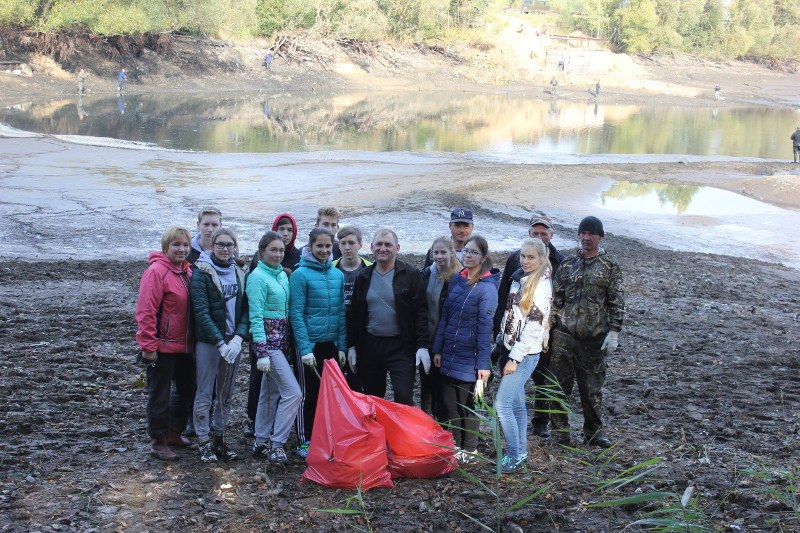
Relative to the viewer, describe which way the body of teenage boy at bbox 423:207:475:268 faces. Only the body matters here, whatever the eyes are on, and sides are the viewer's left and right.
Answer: facing the viewer

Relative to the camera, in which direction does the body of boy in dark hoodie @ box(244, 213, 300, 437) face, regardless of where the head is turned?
toward the camera

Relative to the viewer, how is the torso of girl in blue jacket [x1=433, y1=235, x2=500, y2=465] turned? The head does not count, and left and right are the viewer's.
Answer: facing the viewer and to the left of the viewer

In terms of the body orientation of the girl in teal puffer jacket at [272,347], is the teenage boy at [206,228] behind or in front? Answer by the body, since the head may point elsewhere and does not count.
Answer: behind

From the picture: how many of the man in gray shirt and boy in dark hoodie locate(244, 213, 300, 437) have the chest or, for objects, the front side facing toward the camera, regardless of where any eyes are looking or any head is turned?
2

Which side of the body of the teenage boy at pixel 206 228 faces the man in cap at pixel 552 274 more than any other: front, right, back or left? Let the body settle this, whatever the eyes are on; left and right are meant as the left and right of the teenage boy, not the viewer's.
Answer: left

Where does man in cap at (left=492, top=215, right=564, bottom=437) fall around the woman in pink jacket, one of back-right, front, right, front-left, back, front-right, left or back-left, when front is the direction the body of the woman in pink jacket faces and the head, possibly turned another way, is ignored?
front-left

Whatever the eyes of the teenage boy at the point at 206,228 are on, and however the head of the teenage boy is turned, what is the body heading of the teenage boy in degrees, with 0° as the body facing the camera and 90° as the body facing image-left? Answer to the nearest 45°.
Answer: approximately 0°

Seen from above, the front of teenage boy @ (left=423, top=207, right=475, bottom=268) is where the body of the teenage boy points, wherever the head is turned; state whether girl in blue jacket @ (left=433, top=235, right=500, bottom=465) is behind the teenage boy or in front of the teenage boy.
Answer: in front

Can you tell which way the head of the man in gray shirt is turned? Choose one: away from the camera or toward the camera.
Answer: toward the camera

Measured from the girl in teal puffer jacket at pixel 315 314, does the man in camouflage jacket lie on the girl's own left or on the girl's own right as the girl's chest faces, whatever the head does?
on the girl's own left

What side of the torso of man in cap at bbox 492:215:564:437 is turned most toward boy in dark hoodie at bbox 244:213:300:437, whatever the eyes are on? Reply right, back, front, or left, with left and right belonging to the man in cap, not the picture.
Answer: right
